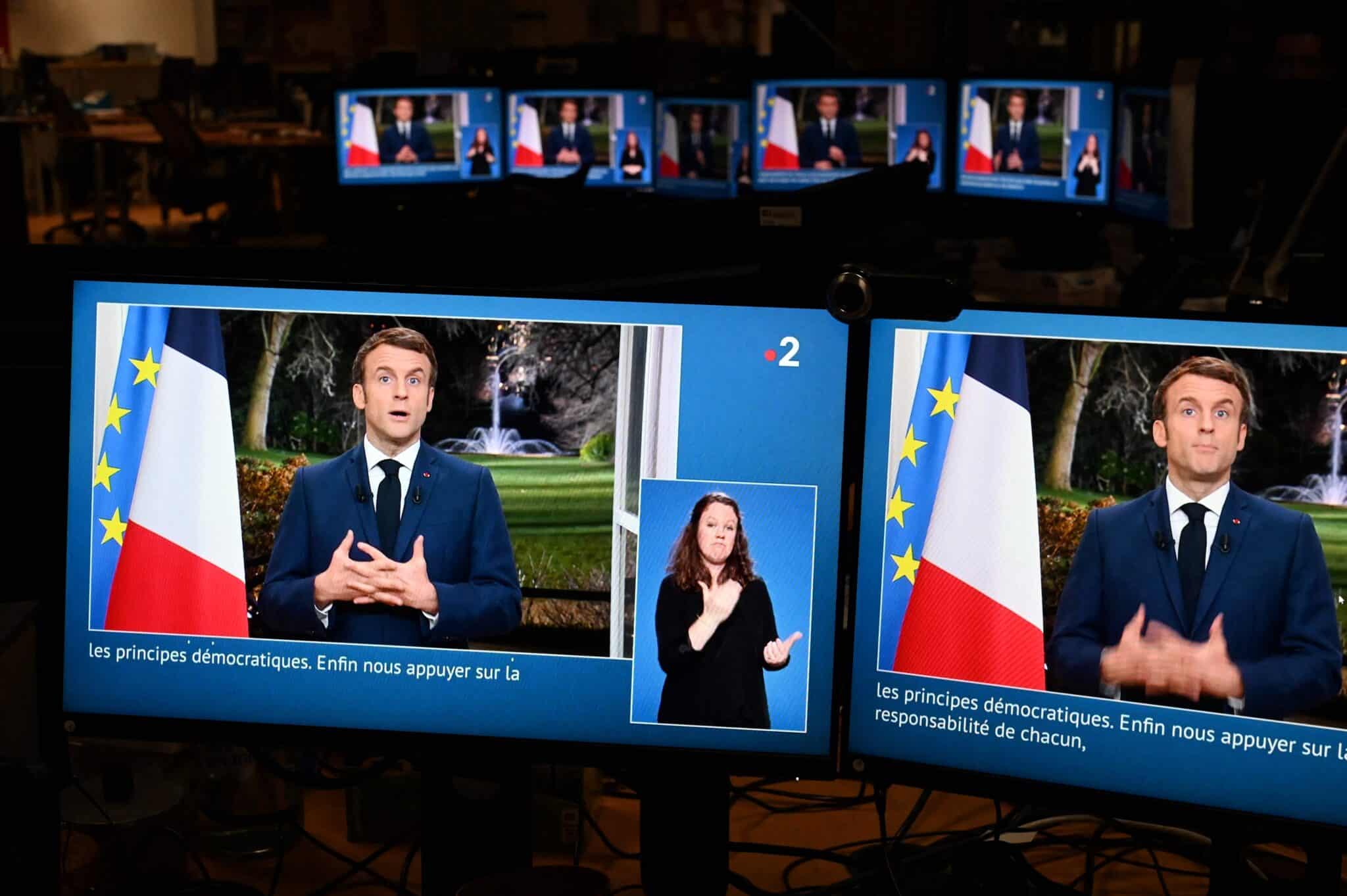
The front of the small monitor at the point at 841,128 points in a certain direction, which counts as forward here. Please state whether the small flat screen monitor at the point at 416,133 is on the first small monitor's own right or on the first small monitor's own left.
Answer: on the first small monitor's own right

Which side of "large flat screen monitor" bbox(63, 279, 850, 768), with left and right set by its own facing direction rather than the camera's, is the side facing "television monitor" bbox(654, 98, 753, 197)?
back

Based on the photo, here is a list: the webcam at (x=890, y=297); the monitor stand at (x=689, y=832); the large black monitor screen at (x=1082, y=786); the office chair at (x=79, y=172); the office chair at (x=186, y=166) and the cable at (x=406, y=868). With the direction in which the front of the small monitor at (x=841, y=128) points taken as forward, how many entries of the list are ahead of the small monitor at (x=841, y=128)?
4

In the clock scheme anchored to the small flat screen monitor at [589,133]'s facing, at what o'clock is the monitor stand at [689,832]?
The monitor stand is roughly at 12 o'clock from the small flat screen monitor.

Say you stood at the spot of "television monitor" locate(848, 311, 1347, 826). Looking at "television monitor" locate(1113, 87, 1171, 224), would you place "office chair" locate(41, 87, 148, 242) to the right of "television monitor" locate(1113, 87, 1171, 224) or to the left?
left

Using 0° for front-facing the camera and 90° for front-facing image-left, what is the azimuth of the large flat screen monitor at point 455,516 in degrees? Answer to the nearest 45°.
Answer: approximately 0°

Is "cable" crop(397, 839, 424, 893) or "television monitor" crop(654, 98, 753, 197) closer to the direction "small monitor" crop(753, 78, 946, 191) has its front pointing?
the cable

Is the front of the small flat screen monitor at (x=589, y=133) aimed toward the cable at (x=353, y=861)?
yes

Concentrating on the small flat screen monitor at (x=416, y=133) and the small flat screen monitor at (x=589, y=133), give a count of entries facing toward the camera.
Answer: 2
